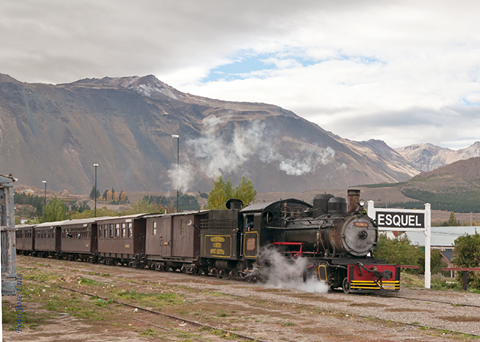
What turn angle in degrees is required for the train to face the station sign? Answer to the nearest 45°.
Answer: approximately 45° to its left

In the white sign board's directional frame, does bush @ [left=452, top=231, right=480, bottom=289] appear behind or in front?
behind

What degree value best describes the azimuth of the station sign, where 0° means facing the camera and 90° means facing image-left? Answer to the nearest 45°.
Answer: approximately 0°

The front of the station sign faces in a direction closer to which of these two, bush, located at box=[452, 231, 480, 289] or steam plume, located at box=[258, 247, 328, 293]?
the steam plume

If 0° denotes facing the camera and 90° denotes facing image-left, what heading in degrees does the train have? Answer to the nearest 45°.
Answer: approximately 315°

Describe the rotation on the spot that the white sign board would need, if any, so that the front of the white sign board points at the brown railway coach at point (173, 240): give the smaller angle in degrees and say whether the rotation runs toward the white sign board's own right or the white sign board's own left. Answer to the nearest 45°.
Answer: approximately 135° to the white sign board's own right

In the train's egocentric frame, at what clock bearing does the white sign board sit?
The white sign board is roughly at 11 o'clock from the train.
